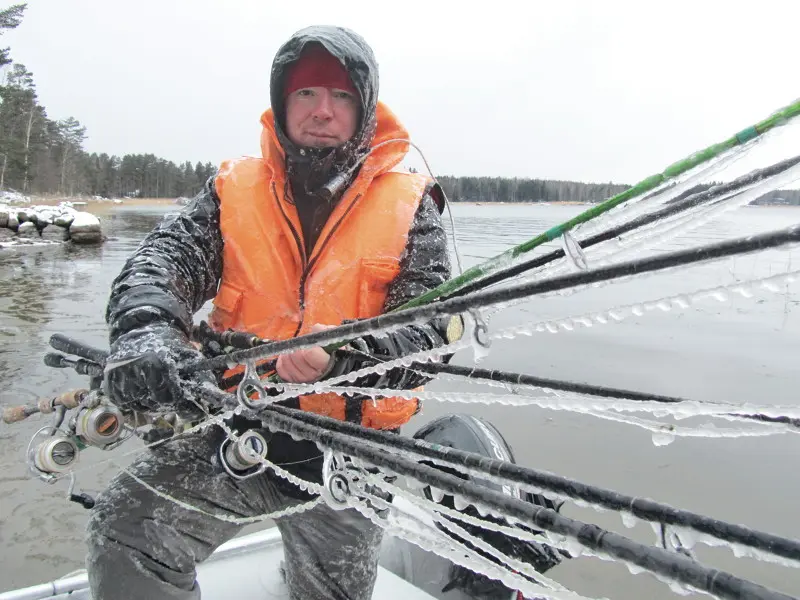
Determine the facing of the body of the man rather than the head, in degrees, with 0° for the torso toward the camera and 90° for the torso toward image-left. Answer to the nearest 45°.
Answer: approximately 0°

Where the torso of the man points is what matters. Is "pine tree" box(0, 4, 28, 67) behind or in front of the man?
behind
